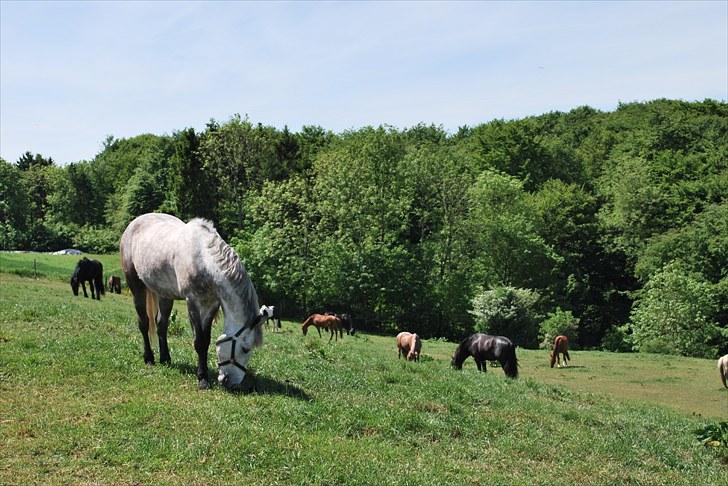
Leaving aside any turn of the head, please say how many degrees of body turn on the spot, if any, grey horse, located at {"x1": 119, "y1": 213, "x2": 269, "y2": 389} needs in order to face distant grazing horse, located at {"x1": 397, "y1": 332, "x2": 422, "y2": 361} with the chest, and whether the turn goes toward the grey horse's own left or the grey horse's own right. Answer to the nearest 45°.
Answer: approximately 90° to the grey horse's own left

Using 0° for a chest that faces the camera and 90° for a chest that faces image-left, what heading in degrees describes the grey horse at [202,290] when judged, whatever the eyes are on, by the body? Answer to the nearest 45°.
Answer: approximately 315°

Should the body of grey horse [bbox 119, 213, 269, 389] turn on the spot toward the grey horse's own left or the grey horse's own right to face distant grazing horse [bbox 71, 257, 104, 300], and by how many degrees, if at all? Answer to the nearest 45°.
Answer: approximately 135° to the grey horse's own left

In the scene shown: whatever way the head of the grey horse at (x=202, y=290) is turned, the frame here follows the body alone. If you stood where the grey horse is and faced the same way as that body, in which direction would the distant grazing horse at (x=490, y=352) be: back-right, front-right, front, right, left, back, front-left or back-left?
left
